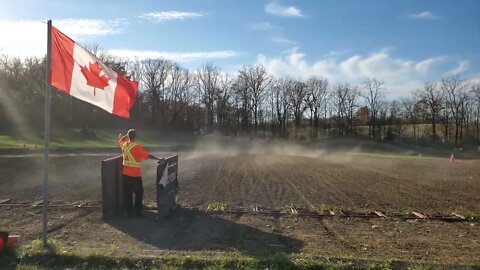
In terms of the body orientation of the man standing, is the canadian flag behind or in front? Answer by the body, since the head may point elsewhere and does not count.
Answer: behind

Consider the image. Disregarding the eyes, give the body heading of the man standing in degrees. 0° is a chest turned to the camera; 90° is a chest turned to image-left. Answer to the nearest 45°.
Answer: approximately 225°

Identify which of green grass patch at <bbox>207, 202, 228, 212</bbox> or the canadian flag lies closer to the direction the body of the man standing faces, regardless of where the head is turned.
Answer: the green grass patch

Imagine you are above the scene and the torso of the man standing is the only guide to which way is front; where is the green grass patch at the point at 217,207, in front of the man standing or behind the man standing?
in front
